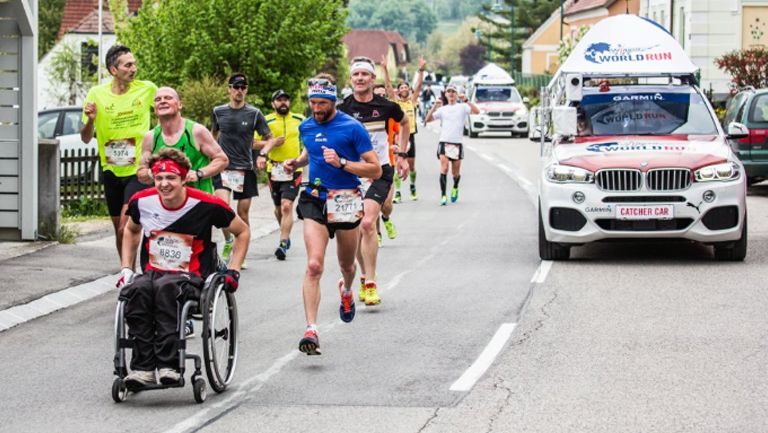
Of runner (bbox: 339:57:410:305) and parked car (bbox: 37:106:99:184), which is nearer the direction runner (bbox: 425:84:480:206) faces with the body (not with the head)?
the runner

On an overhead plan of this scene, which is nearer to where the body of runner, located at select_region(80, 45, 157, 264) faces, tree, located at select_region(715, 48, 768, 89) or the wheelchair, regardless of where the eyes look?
the wheelchair

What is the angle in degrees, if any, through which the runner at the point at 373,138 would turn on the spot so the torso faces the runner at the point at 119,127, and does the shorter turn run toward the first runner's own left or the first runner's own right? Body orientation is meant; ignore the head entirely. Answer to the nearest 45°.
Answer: approximately 90° to the first runner's own right

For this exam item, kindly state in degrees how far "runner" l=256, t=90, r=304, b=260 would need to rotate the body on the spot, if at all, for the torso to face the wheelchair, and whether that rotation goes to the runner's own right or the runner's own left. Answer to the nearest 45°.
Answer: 0° — they already face it

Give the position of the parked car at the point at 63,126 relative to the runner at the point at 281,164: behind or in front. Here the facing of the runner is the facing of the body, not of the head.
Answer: behind

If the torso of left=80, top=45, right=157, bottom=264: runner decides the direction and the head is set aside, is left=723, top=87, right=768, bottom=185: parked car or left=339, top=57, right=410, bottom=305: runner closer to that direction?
the runner

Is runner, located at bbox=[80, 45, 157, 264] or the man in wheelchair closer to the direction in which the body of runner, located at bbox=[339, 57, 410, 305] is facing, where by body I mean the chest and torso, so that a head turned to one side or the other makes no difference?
the man in wheelchair
